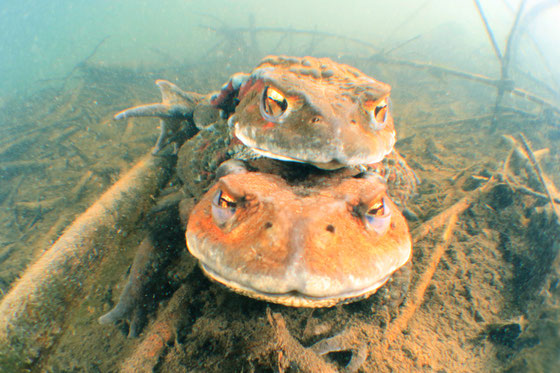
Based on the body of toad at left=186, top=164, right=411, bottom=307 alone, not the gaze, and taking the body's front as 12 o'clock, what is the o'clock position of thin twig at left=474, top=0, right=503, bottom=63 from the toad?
The thin twig is roughly at 7 o'clock from the toad.

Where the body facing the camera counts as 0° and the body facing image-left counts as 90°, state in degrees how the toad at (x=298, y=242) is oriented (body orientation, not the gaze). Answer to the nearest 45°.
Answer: approximately 0°

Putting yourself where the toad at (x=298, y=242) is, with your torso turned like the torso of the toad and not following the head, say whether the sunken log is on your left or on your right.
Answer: on your right
